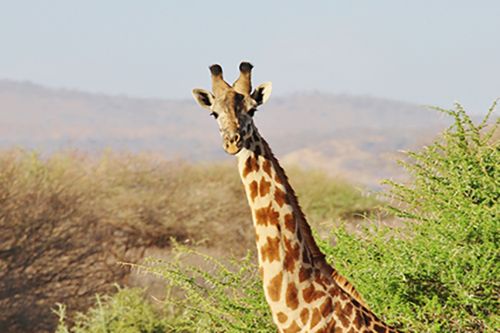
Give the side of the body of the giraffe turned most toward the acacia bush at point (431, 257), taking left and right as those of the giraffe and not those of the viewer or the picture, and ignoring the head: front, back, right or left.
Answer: back

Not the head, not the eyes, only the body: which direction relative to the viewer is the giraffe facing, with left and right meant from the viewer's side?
facing the viewer and to the left of the viewer

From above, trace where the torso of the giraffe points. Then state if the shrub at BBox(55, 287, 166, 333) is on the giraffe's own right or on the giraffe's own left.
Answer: on the giraffe's own right
